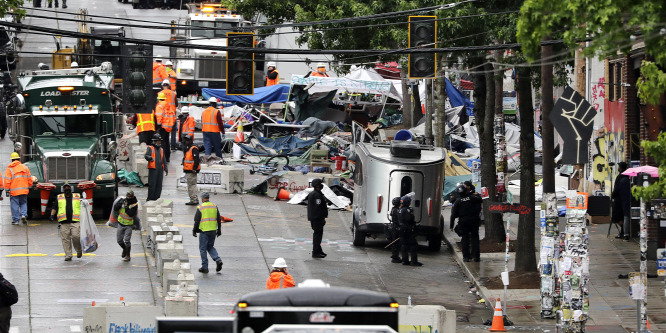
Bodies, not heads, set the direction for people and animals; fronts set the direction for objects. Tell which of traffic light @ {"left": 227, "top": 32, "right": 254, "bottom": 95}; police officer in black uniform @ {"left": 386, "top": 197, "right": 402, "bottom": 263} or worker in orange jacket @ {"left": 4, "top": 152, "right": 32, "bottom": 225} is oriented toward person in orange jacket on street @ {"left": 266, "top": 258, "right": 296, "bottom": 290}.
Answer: the traffic light

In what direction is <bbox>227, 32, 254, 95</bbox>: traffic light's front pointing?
toward the camera

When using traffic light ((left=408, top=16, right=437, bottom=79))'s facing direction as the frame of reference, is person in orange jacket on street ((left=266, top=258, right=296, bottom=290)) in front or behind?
in front

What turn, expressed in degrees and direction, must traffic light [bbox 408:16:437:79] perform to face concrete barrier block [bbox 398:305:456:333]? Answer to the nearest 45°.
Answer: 0° — it already faces it

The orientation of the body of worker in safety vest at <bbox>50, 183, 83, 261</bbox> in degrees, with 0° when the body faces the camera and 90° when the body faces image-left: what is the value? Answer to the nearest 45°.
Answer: approximately 0°

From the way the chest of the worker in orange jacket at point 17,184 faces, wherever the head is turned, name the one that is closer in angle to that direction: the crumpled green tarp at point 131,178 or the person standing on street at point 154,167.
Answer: the crumpled green tarp

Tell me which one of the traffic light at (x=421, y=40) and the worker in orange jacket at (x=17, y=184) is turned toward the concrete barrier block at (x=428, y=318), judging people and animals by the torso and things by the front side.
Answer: the traffic light

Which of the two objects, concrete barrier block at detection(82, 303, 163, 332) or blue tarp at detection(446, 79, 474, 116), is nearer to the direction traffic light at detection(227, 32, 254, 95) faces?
the concrete barrier block

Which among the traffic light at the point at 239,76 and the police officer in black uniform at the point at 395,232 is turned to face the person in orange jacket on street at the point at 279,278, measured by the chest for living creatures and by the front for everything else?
the traffic light

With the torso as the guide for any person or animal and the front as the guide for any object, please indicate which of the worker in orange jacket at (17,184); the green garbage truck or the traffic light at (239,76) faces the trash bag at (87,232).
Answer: the green garbage truck
